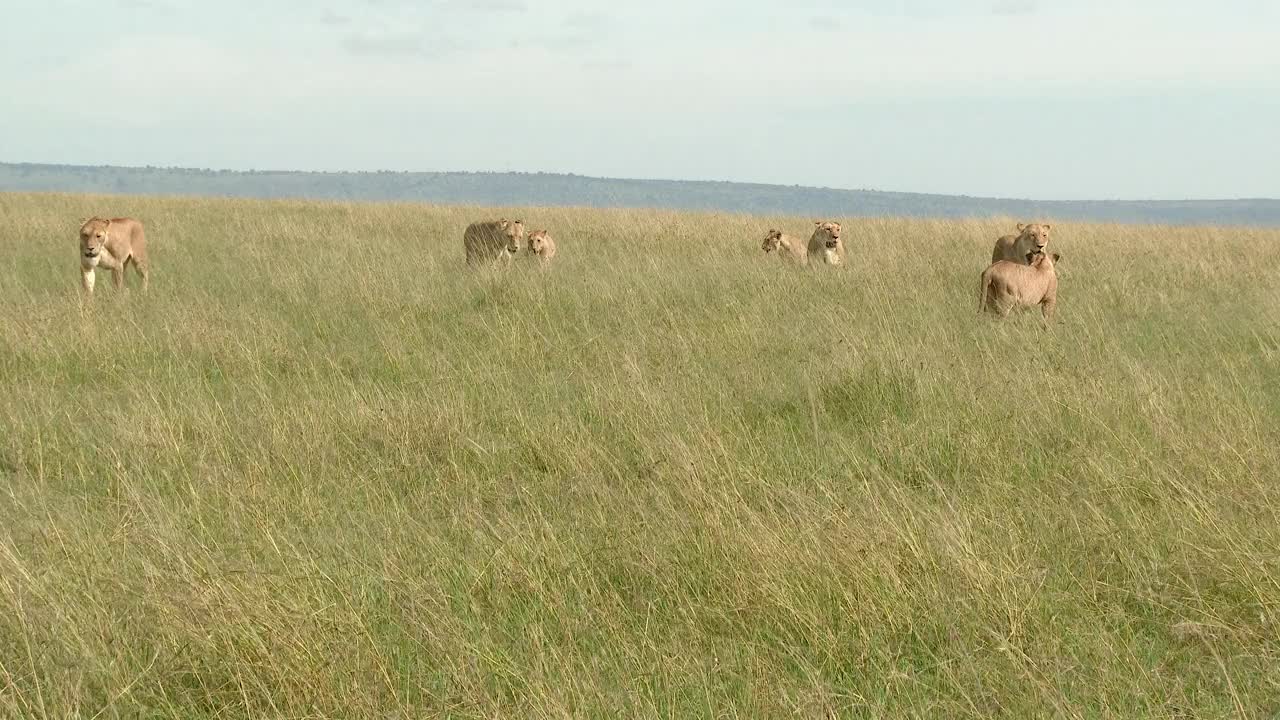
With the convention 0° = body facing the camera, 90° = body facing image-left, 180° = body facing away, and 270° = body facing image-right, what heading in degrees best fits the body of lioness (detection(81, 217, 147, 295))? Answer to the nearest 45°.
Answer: approximately 45°

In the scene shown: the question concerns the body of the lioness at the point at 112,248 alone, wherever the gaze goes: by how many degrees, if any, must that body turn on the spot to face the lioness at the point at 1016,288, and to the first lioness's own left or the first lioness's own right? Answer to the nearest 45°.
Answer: approximately 90° to the first lioness's own left

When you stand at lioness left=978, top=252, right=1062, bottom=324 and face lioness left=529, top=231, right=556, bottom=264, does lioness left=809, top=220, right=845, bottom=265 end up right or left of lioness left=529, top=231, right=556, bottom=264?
right

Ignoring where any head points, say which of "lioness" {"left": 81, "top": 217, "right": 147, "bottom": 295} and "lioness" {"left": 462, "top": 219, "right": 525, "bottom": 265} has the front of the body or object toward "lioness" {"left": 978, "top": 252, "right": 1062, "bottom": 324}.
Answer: "lioness" {"left": 462, "top": 219, "right": 525, "bottom": 265}

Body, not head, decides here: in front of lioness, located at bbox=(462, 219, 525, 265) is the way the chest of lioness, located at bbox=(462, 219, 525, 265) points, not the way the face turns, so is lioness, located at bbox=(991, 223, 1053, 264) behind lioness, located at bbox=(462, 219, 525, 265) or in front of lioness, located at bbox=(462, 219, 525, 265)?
in front

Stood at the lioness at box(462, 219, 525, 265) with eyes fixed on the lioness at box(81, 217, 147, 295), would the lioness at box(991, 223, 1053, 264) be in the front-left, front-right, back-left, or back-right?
back-left

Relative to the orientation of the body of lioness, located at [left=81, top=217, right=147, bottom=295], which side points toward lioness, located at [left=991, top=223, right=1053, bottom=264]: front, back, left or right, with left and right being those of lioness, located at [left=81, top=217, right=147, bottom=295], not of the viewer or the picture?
left

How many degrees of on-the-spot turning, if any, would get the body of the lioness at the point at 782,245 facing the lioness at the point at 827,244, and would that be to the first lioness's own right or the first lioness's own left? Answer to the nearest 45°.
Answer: approximately 180°

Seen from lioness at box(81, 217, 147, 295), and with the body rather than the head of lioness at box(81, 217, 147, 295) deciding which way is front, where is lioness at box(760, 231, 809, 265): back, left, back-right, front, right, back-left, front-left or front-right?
back-left

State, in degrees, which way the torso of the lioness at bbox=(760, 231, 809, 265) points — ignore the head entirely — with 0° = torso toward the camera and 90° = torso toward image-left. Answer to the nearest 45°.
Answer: approximately 45°

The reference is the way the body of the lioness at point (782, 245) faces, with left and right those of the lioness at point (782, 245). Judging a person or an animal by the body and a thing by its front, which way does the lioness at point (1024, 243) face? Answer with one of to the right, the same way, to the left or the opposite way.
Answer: to the left

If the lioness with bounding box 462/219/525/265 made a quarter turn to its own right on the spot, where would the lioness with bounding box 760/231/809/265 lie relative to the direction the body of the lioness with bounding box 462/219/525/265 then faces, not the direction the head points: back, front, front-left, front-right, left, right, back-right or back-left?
back-left

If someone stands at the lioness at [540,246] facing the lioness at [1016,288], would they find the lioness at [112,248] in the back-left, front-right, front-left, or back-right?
back-right
